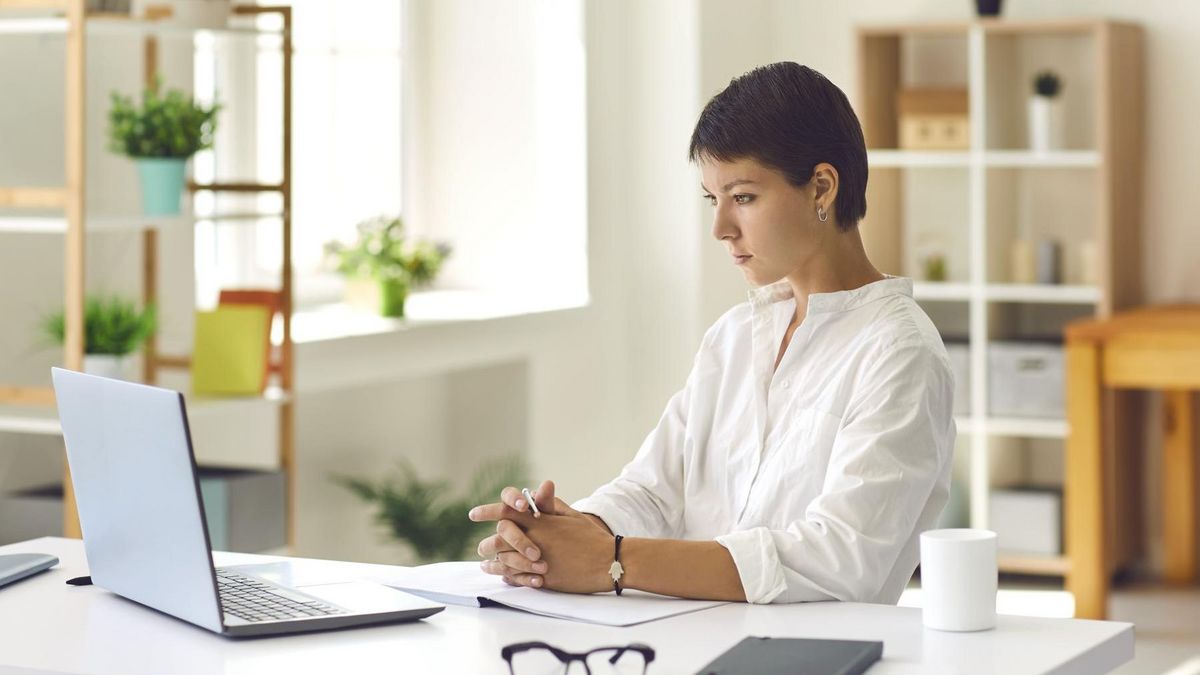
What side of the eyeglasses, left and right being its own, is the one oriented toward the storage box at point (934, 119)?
back

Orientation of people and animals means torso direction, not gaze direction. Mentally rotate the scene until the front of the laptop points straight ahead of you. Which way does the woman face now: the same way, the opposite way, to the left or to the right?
the opposite way

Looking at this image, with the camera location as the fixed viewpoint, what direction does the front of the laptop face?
facing away from the viewer and to the right of the viewer

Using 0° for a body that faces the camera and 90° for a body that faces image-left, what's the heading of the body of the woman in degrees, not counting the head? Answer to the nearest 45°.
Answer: approximately 45°

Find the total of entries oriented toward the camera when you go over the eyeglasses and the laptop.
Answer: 1

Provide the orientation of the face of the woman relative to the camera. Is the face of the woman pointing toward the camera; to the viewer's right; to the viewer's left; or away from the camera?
to the viewer's left

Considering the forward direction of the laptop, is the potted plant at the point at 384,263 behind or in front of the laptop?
in front
